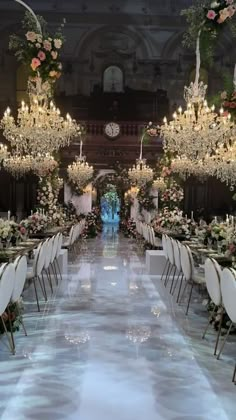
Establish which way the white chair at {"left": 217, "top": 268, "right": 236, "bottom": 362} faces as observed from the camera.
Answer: facing away from the viewer and to the right of the viewer

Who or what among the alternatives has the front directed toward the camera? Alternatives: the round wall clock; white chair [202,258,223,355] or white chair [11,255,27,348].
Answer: the round wall clock

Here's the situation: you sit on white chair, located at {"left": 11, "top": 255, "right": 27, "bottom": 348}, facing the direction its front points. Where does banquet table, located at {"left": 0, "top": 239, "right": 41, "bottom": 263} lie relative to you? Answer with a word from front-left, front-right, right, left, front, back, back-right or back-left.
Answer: front-right

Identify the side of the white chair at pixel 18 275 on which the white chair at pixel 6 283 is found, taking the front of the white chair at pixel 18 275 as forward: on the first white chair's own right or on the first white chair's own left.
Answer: on the first white chair's own left

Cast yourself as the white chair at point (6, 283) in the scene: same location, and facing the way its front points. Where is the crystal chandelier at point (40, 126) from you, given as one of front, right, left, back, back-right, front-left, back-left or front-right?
front-right

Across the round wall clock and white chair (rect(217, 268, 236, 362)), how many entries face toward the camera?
1

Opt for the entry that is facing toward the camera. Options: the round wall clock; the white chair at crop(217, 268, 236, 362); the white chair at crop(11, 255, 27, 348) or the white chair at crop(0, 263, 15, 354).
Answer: the round wall clock

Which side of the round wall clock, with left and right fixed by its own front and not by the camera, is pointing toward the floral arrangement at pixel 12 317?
front

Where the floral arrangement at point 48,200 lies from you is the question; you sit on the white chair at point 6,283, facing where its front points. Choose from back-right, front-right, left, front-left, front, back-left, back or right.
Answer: front-right
